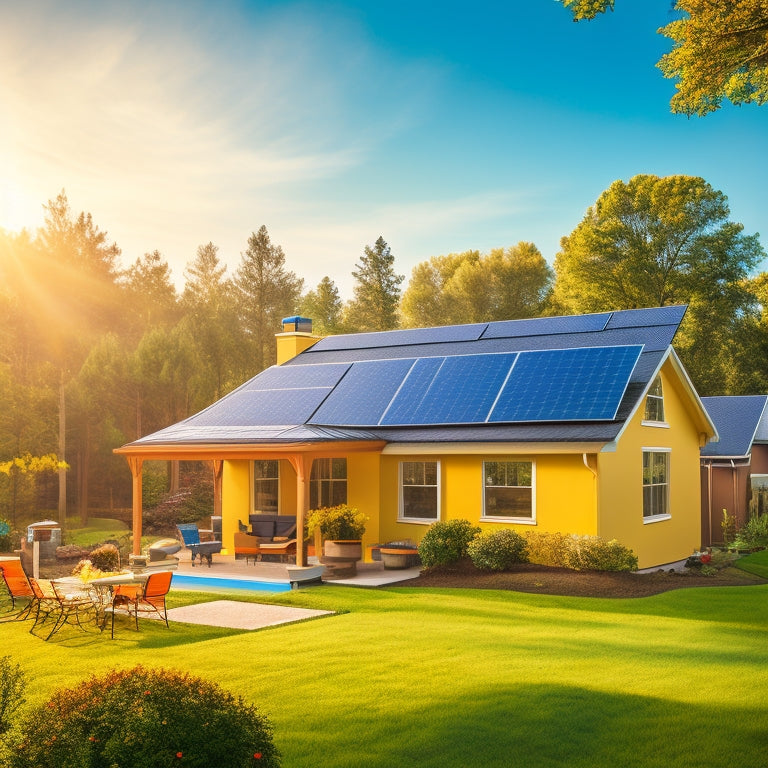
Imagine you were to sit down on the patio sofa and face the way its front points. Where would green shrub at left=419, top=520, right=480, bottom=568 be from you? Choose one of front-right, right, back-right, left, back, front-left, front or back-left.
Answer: front-left

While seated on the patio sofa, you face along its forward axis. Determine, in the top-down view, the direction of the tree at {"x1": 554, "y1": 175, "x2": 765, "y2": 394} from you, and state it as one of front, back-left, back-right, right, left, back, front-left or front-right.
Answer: back-left

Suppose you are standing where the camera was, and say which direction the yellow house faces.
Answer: facing the viewer and to the left of the viewer

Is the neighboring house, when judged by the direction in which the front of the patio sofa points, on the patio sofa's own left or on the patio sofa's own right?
on the patio sofa's own left

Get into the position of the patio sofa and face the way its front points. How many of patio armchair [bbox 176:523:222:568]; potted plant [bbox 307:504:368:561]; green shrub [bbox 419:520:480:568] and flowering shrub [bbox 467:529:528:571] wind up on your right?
1

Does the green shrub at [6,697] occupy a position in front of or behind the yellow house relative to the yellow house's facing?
in front

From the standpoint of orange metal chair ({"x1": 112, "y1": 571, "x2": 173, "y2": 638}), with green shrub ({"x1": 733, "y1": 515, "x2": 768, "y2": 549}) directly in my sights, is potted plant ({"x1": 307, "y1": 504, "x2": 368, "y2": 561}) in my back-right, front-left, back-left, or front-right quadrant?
front-left

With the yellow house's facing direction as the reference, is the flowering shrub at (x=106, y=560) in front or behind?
in front

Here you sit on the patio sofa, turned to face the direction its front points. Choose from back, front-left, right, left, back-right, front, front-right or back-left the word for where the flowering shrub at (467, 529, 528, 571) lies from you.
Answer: front-left

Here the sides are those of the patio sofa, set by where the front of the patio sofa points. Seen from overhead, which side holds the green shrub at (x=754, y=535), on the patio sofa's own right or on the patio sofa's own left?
on the patio sofa's own left

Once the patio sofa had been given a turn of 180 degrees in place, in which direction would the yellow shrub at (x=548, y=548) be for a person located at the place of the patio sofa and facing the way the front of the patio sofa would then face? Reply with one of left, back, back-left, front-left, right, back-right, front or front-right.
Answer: back-right

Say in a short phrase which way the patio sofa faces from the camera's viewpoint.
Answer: facing the viewer

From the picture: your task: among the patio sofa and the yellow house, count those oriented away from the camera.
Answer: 0

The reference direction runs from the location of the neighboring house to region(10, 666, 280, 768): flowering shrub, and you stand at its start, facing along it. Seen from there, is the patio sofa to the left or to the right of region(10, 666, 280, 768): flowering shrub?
right

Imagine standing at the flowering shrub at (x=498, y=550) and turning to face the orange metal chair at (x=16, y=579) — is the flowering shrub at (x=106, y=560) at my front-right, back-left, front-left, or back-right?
front-right
